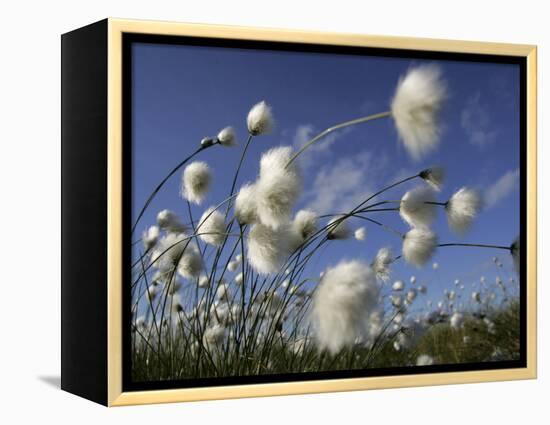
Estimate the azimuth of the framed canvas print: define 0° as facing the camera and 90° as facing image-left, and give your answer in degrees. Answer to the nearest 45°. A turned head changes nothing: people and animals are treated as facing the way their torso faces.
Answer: approximately 315°
